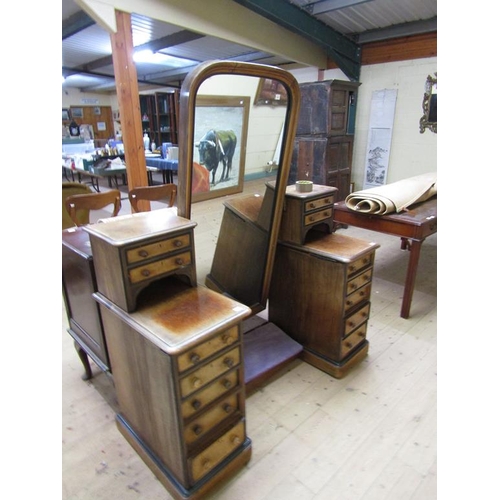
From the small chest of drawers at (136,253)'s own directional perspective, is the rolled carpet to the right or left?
on its left

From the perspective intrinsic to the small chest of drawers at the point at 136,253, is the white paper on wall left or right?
on its left

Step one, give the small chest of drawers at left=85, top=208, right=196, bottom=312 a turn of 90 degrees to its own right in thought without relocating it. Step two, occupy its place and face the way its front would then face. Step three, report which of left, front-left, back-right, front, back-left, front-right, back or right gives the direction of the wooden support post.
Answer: back-right

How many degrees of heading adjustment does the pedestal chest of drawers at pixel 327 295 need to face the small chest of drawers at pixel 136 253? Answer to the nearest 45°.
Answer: approximately 90° to its right

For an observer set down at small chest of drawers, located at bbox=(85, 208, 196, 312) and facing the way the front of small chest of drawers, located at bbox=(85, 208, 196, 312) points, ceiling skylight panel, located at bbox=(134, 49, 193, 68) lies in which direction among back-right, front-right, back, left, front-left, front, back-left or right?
back-left

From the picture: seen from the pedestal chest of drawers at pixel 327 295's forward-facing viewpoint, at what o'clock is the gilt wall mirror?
The gilt wall mirror is roughly at 8 o'clock from the pedestal chest of drawers.

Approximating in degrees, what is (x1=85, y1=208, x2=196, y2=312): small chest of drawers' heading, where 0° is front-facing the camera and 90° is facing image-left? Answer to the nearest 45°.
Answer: approximately 315°

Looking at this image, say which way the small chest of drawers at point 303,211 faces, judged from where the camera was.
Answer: facing the viewer and to the right of the viewer

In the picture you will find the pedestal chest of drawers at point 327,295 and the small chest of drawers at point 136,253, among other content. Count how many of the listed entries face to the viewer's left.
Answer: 0
